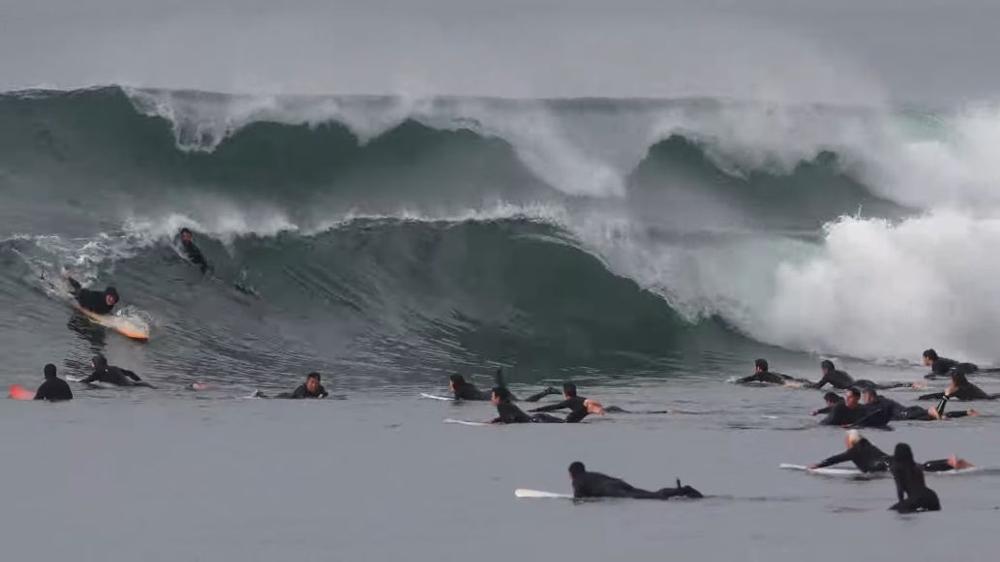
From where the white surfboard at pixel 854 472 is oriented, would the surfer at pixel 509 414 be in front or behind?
in front

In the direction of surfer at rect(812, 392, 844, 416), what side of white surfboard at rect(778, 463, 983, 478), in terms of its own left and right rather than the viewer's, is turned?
right

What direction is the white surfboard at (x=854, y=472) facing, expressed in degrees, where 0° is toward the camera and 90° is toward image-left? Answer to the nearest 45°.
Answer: approximately 90°

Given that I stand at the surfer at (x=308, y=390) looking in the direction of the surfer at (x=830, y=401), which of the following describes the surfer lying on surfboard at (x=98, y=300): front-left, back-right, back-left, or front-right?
back-left

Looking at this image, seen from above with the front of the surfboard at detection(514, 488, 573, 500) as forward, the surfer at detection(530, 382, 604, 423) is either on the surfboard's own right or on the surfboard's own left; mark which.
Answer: on the surfboard's own right

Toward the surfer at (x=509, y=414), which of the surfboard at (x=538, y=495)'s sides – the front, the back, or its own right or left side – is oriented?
right

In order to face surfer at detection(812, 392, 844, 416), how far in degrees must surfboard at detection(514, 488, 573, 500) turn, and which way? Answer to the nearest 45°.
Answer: approximately 135° to its right

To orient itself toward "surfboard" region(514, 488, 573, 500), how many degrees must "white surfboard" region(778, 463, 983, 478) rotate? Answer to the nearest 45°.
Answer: approximately 45° to its left

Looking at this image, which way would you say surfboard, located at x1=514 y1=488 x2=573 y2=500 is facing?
to the viewer's left

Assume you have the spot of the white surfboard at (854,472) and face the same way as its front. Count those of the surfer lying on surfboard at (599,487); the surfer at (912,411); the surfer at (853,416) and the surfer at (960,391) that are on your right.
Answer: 3

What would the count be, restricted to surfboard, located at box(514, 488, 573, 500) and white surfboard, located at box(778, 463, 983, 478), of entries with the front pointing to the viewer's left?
2
